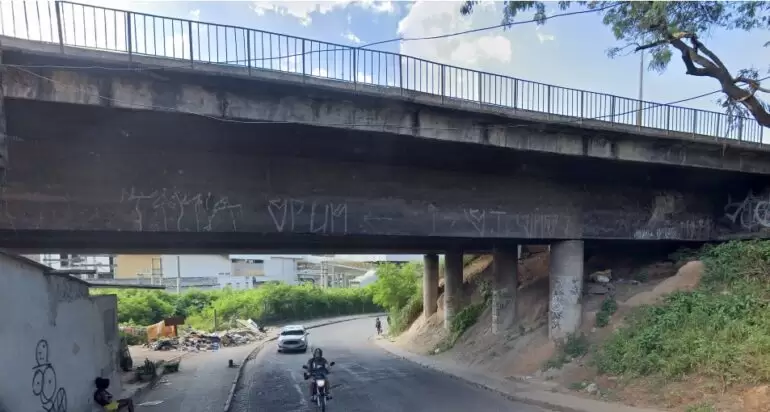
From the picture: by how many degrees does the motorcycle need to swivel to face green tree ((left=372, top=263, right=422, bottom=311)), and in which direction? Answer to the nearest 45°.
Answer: approximately 180°

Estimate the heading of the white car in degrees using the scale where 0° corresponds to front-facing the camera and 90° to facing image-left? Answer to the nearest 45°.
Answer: approximately 0°

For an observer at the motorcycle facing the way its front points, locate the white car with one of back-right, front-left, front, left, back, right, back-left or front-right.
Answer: back

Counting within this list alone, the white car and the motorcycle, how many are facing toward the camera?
2

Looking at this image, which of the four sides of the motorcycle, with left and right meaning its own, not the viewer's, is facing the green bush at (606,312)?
left

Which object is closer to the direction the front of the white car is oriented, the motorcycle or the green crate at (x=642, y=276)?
the motorcycle
